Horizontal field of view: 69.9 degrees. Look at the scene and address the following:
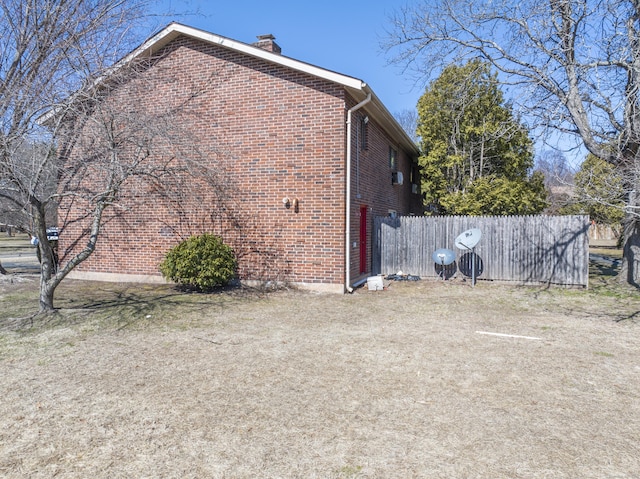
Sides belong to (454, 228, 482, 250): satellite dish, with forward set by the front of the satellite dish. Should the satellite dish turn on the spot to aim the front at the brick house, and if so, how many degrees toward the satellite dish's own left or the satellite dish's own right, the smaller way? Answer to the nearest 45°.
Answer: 0° — it already faces it

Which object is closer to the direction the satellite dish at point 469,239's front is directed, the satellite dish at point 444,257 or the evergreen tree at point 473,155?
the satellite dish

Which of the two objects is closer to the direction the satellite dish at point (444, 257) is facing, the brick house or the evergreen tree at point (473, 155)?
the brick house

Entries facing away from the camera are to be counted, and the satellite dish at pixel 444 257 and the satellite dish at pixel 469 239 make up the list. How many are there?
0

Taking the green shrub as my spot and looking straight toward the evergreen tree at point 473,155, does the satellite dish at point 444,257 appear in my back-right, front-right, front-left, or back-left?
front-right

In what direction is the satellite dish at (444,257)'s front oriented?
toward the camera

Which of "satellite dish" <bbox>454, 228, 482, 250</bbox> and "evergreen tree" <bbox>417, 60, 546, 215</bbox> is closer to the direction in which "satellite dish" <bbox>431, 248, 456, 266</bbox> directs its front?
the satellite dish

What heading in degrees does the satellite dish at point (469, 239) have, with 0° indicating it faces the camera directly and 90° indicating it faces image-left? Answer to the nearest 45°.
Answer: approximately 45°

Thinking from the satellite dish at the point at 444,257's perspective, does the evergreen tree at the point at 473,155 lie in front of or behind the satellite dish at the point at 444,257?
behind

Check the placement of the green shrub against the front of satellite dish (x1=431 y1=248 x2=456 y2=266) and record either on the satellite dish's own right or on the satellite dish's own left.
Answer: on the satellite dish's own right

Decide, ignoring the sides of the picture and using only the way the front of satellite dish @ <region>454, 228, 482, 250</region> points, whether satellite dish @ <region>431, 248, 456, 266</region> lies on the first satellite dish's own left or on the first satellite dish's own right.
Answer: on the first satellite dish's own right
